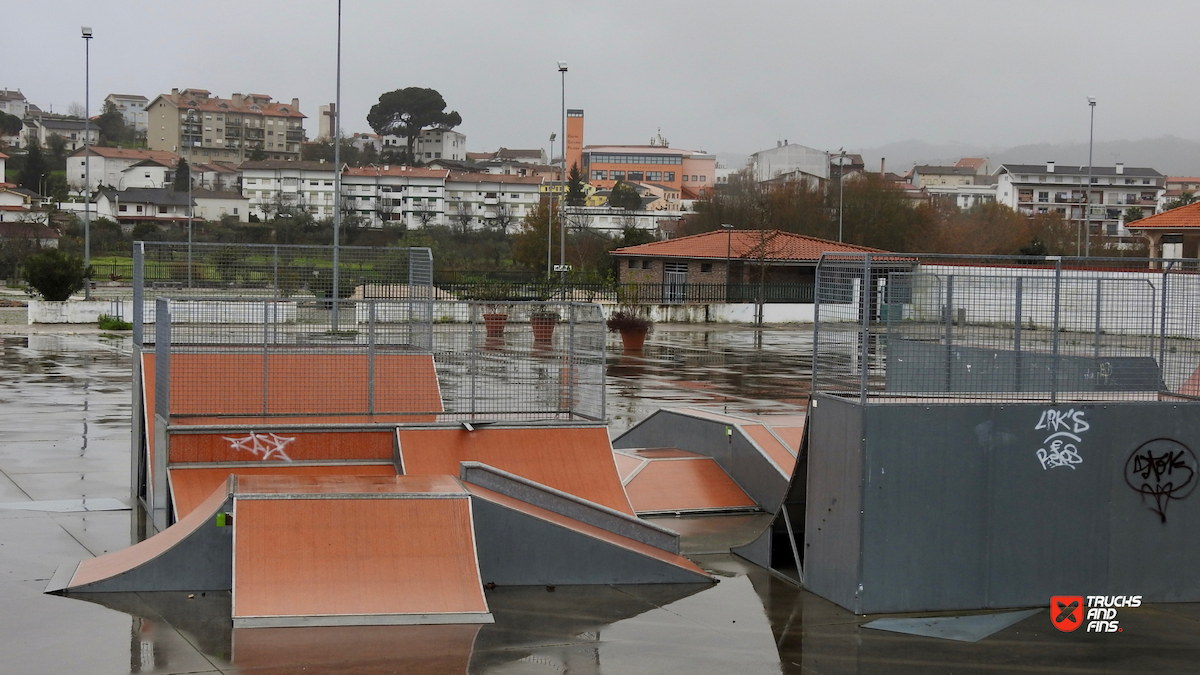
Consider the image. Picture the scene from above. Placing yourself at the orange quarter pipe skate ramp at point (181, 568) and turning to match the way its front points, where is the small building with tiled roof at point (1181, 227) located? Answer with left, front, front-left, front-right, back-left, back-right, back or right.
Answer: back-right

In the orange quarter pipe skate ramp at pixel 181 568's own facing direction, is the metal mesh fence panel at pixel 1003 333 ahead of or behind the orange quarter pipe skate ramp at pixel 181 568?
behind

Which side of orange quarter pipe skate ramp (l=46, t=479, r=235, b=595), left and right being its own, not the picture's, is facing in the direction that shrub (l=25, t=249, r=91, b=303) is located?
right

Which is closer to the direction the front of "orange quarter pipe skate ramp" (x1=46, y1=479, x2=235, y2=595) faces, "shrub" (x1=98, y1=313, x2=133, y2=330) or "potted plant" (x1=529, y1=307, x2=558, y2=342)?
the shrub

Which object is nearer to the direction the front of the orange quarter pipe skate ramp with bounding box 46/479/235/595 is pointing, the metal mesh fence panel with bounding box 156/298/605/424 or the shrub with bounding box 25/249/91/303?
the shrub

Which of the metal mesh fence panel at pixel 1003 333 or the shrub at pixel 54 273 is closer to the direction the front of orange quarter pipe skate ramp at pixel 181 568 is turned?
the shrub

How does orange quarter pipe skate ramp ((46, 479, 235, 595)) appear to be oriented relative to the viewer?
to the viewer's left

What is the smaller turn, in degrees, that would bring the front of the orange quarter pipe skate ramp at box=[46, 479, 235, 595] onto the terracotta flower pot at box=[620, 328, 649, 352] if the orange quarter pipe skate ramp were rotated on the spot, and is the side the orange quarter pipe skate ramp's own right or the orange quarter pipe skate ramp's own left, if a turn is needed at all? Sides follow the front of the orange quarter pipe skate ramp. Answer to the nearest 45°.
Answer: approximately 135° to the orange quarter pipe skate ramp's own right

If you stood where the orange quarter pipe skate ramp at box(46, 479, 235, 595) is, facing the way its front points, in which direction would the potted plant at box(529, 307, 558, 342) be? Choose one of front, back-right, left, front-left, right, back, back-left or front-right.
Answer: back-right

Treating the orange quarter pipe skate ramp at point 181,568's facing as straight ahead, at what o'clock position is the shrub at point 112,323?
The shrub is roughly at 3 o'clock from the orange quarter pipe skate ramp.

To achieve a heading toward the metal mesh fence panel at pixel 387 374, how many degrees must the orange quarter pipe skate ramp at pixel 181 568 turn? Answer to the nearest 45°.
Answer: approximately 135° to its right

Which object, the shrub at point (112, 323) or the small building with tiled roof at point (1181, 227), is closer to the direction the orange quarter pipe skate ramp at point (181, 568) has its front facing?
the shrub
